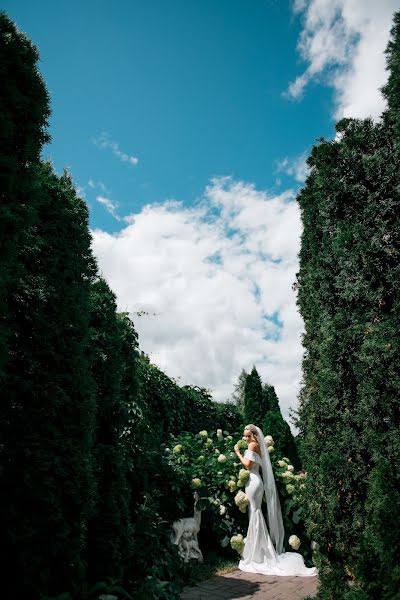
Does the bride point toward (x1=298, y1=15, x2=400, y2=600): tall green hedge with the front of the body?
no

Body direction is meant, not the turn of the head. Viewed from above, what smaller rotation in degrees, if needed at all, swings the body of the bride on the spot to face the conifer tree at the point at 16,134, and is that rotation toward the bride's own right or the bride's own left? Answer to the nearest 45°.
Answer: approximately 90° to the bride's own left

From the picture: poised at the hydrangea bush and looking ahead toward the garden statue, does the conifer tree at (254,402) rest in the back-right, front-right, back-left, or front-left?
back-right

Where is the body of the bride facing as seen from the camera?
to the viewer's left

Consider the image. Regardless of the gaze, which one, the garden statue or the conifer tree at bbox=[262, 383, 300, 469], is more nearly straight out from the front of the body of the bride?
the garden statue

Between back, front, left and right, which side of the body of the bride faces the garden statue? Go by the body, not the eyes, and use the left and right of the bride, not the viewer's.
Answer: front

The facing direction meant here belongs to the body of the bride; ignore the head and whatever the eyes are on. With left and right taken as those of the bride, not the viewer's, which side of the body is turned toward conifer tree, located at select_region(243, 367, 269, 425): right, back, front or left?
right

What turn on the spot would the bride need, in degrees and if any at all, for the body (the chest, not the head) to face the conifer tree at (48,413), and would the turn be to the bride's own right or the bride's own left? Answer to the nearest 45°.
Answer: approximately 90° to the bride's own left

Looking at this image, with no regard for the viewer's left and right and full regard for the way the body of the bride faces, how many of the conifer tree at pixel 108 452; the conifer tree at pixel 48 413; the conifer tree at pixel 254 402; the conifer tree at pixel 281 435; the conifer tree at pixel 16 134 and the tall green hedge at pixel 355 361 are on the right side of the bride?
2

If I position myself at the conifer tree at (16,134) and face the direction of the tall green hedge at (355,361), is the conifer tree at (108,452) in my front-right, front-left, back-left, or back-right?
front-left

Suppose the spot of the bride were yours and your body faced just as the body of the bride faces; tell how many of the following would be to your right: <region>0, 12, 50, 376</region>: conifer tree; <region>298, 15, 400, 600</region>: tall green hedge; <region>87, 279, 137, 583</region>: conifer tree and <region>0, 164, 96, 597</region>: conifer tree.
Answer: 0

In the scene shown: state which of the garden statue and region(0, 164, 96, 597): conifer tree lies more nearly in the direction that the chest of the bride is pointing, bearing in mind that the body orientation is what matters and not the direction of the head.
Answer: the garden statue

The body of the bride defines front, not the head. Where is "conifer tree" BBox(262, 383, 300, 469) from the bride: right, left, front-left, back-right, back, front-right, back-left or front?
right

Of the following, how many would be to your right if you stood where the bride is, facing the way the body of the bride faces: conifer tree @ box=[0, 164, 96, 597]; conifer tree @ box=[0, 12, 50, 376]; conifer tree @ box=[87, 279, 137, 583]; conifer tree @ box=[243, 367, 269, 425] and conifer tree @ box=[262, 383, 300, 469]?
2

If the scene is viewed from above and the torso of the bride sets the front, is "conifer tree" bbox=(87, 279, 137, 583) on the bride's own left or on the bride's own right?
on the bride's own left
